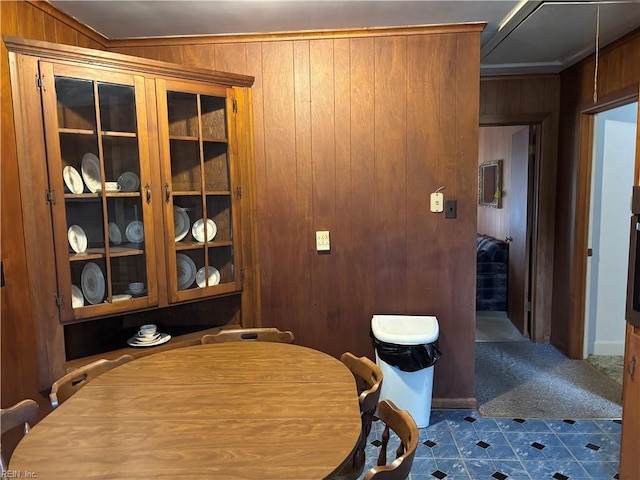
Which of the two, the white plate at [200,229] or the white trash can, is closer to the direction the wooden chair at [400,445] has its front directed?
the white plate

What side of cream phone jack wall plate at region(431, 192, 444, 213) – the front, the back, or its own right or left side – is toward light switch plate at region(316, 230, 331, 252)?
right

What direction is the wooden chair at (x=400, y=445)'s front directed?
to the viewer's left

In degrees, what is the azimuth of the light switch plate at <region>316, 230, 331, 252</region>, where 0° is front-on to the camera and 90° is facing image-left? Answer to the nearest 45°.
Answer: approximately 0°

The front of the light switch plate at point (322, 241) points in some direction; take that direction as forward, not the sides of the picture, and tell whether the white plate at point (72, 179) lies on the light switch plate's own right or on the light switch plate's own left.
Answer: on the light switch plate's own right

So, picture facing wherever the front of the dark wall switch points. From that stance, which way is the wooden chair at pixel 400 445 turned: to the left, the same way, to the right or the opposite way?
to the right

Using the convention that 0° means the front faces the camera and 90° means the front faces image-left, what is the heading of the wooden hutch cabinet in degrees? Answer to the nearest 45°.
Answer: approximately 315°
